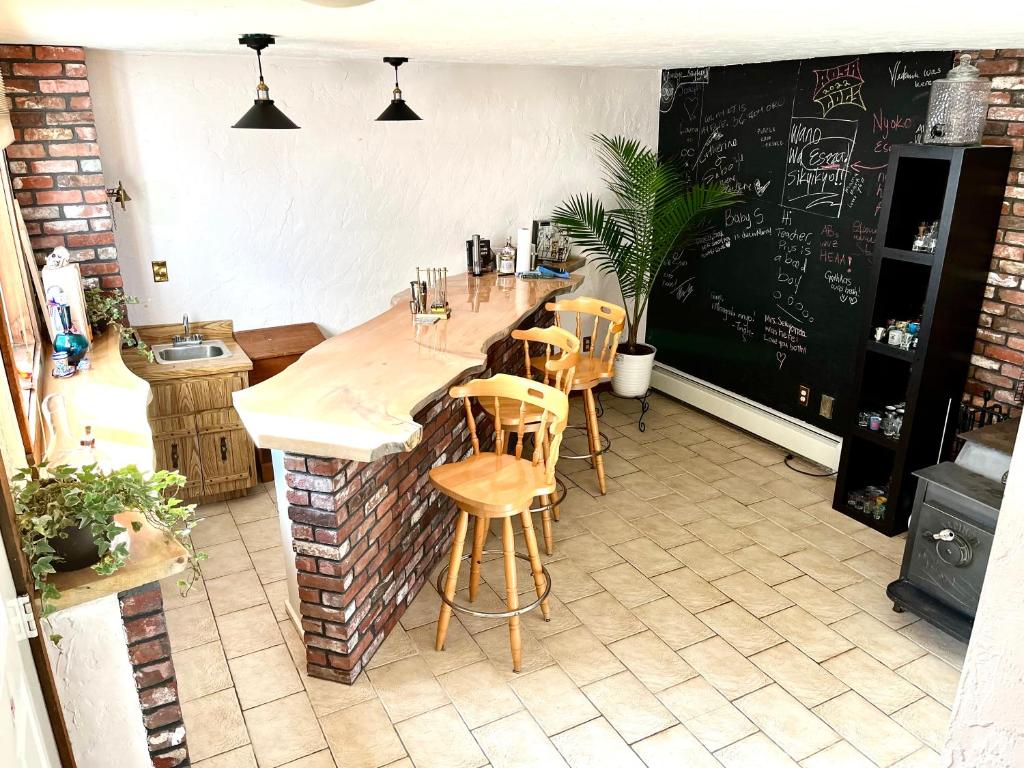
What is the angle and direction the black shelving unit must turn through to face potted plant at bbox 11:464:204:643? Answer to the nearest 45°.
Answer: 0° — it already faces it

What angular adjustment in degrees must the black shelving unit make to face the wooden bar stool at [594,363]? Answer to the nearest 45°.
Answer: approximately 45° to its right

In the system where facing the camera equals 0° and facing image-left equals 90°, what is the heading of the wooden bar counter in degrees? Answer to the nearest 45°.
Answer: approximately 315°

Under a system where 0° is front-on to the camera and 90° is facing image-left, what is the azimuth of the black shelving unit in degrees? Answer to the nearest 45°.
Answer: approximately 45°

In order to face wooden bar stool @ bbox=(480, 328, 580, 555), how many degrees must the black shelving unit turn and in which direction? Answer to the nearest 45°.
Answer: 0° — it already faces it

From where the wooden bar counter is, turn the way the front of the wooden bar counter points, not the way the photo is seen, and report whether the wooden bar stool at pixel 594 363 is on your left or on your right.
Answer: on your left

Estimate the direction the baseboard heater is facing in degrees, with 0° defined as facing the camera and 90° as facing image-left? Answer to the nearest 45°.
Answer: approximately 45°

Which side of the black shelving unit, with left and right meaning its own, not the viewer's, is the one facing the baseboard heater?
right
